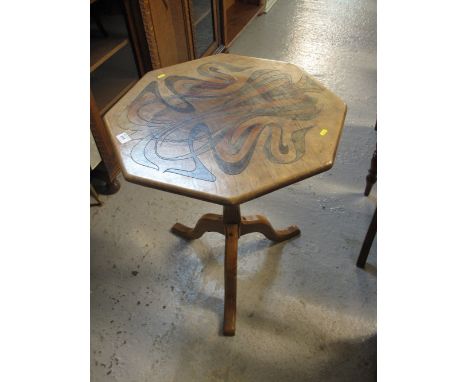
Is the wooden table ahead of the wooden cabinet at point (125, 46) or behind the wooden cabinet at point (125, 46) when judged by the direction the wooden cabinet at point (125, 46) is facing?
ahead

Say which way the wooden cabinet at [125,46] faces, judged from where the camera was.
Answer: facing the viewer and to the right of the viewer

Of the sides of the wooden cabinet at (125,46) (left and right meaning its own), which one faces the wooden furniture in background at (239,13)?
left
